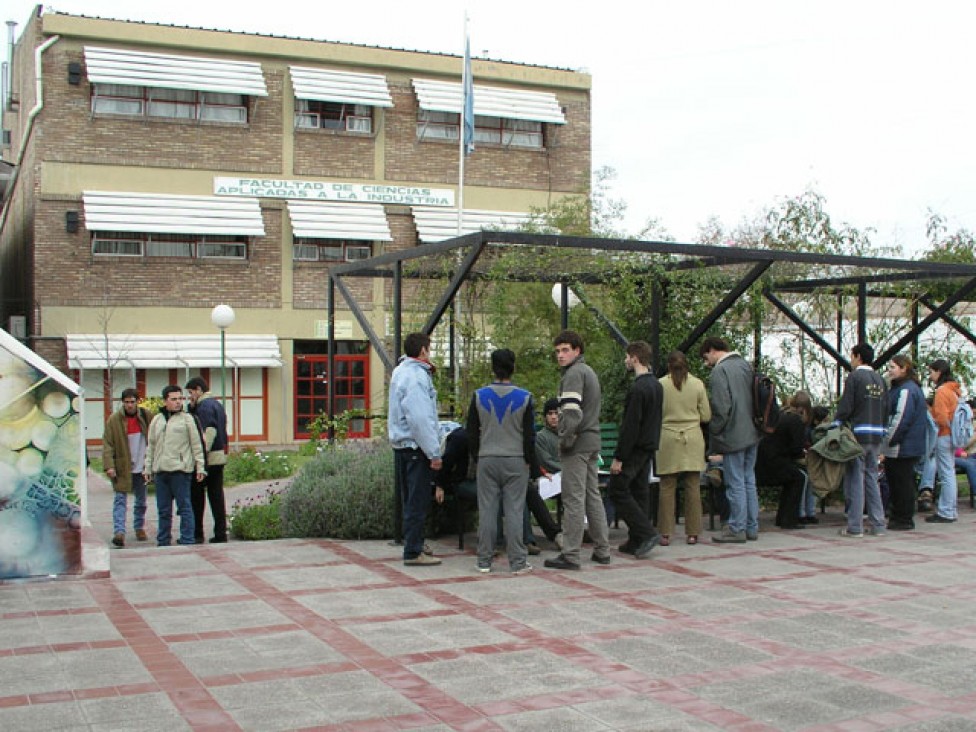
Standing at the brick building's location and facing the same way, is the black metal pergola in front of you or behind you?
in front

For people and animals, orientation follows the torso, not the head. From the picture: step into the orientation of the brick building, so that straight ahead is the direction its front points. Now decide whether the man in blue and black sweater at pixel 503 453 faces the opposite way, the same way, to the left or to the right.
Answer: the opposite way

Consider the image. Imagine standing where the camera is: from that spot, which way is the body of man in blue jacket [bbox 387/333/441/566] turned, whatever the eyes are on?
to the viewer's right

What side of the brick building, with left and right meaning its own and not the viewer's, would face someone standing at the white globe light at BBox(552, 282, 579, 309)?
front

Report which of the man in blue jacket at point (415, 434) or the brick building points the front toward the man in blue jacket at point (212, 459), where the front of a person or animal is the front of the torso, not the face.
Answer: the brick building

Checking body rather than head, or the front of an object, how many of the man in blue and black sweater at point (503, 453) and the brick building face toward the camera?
1

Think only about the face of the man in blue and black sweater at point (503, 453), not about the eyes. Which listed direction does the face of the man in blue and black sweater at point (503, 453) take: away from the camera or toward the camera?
away from the camera

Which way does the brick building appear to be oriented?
toward the camera

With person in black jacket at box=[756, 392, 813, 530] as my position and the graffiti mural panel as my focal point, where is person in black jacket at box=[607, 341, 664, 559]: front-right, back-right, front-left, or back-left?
front-left

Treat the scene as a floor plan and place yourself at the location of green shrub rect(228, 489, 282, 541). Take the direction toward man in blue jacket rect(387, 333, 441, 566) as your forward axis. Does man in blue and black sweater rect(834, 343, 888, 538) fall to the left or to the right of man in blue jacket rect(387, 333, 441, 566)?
left

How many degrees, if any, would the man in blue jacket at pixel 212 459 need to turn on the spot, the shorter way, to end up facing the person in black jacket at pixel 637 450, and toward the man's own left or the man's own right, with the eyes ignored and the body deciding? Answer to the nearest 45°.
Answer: approximately 135° to the man's own left

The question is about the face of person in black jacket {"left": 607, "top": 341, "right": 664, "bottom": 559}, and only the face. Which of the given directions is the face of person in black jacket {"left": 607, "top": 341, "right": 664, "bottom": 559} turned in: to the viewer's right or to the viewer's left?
to the viewer's left

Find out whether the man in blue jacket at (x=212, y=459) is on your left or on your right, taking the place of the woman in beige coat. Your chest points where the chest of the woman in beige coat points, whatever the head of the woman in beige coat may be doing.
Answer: on your left

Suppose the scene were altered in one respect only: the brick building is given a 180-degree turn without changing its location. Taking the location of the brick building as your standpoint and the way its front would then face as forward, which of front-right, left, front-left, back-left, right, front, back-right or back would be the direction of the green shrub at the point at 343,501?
back

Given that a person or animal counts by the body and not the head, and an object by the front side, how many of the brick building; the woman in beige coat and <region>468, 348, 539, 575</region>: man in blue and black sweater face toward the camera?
1

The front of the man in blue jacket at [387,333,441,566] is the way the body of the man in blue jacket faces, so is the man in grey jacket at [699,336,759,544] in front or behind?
in front

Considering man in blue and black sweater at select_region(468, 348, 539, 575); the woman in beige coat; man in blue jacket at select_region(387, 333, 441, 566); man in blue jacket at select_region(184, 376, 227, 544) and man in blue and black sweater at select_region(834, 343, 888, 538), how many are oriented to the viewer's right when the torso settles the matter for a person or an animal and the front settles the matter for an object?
1
